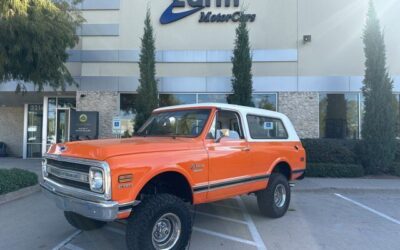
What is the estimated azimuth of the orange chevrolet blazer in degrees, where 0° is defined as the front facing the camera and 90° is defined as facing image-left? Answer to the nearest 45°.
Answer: approximately 45°

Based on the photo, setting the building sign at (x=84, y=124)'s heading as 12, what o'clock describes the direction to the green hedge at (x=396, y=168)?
The green hedge is roughly at 10 o'clock from the building sign.

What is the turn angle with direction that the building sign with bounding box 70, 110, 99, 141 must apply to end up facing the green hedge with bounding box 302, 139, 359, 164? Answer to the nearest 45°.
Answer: approximately 45° to its left

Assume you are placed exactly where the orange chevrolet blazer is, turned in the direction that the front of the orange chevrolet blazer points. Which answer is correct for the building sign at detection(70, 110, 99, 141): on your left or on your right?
on your right

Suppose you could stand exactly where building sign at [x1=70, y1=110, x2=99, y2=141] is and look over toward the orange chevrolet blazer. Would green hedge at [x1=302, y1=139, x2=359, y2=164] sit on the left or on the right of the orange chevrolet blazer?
left

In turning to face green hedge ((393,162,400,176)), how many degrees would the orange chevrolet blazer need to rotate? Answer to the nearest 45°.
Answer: approximately 180°

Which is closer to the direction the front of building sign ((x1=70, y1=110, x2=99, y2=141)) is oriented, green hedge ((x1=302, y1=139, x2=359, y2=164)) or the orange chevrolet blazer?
the orange chevrolet blazer

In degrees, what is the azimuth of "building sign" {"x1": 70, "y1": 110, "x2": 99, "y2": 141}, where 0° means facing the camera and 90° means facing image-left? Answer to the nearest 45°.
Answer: approximately 0°

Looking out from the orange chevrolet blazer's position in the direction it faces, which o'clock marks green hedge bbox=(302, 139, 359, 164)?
The green hedge is roughly at 6 o'clock from the orange chevrolet blazer.
